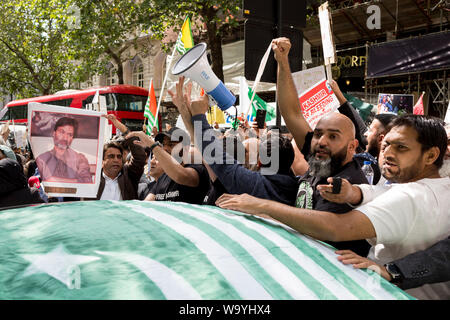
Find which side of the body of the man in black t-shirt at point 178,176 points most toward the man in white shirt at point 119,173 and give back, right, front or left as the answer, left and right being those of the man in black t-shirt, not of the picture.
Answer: right

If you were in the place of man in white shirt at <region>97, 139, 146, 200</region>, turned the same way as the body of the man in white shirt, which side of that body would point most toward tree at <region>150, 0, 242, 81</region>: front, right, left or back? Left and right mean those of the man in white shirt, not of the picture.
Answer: back

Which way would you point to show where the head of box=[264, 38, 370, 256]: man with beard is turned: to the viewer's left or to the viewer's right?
to the viewer's left

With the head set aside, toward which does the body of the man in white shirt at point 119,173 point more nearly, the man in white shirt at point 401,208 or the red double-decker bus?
the man in white shirt

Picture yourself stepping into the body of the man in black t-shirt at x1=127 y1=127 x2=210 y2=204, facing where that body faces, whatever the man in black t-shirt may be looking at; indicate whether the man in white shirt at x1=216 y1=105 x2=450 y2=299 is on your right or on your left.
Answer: on your left

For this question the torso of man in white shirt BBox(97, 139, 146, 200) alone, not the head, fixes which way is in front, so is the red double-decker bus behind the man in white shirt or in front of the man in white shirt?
behind

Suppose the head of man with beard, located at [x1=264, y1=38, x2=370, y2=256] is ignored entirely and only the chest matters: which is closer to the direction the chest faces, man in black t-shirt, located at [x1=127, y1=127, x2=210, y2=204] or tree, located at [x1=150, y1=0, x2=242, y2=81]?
the man in black t-shirt

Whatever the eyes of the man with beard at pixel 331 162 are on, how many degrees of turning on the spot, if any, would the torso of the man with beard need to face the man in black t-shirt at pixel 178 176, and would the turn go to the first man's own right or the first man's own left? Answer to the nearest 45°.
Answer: approximately 90° to the first man's own right
